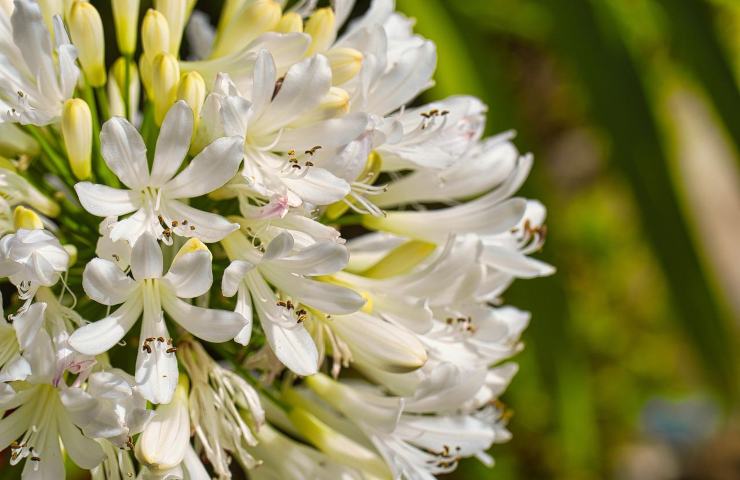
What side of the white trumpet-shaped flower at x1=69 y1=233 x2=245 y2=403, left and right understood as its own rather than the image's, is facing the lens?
front

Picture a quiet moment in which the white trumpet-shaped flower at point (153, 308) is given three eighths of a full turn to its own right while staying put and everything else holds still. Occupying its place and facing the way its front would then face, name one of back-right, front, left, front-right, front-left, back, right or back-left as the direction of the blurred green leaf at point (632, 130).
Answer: right

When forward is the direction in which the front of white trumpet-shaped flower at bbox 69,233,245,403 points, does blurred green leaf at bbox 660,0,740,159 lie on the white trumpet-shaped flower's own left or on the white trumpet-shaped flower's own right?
on the white trumpet-shaped flower's own left
